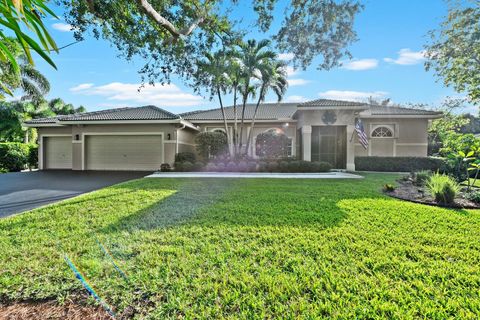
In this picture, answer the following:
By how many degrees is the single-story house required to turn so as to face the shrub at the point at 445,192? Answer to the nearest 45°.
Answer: approximately 45° to its left

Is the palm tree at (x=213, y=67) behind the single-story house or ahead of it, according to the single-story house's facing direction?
ahead

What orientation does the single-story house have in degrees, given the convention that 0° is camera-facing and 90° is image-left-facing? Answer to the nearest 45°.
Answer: approximately 0°

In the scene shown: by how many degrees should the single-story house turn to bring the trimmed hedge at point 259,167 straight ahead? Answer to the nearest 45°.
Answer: approximately 45° to its left

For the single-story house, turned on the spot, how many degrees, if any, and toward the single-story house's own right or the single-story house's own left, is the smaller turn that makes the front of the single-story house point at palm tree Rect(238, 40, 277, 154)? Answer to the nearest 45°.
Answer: approximately 45° to the single-story house's own left

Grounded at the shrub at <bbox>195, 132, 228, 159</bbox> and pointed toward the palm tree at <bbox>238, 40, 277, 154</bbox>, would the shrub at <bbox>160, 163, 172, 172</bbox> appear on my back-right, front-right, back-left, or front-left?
back-right

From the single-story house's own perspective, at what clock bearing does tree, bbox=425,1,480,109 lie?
The tree is roughly at 9 o'clock from the single-story house.
